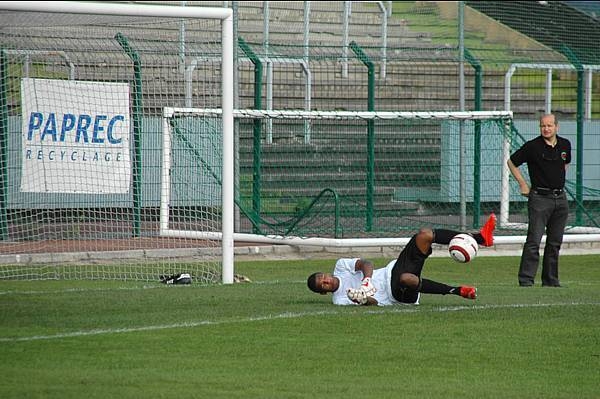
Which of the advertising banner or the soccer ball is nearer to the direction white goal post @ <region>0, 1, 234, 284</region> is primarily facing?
the soccer ball

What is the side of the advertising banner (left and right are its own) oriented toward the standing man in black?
left

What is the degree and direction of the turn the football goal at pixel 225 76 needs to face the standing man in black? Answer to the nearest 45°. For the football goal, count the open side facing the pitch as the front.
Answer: approximately 90° to its left

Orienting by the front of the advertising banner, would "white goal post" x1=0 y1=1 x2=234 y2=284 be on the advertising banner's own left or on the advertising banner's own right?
on the advertising banner's own left

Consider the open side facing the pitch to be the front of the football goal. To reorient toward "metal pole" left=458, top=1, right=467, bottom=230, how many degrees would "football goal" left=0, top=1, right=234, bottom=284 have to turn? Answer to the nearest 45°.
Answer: approximately 135° to its left

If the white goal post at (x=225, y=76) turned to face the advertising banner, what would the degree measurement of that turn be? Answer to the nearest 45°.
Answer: approximately 135° to its right

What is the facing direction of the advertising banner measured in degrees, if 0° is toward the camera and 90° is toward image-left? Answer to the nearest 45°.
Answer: approximately 0°

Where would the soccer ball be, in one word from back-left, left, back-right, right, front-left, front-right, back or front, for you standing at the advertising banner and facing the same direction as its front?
front-left

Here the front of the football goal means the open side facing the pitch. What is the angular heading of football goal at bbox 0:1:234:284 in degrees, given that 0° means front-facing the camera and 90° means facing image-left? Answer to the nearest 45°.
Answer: approximately 0°
